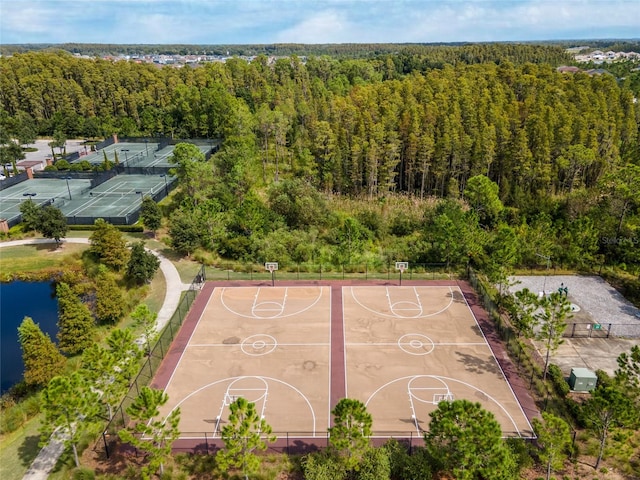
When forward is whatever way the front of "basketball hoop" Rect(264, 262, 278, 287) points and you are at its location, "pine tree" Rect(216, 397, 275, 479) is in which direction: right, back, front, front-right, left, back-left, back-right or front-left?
front

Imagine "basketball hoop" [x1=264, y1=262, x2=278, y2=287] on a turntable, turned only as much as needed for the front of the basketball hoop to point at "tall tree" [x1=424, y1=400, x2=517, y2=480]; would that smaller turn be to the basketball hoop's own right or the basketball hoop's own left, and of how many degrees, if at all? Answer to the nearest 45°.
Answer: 0° — it already faces it

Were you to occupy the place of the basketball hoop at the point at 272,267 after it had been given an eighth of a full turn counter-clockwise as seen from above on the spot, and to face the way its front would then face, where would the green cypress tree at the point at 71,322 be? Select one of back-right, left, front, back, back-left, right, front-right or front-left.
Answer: right

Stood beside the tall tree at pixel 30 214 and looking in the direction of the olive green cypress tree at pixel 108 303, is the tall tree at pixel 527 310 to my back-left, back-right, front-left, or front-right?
front-left

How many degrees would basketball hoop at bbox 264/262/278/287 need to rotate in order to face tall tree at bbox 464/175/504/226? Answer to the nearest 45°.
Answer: approximately 90° to its left

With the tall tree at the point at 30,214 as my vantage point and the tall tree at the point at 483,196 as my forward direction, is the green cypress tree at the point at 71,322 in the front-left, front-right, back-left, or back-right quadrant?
front-right

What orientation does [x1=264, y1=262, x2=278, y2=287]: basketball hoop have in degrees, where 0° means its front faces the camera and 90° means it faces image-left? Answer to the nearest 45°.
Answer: approximately 0°

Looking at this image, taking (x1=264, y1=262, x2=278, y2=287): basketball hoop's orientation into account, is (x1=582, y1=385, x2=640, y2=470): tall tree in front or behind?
in front

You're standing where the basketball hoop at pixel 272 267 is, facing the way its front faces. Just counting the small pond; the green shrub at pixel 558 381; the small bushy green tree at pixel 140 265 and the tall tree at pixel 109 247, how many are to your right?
3

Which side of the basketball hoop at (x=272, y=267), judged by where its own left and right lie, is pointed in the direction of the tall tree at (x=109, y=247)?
right

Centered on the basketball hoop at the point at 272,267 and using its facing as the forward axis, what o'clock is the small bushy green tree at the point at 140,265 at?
The small bushy green tree is roughly at 3 o'clock from the basketball hoop.

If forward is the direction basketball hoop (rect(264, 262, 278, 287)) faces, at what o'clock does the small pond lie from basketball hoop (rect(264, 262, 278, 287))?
The small pond is roughly at 3 o'clock from the basketball hoop.

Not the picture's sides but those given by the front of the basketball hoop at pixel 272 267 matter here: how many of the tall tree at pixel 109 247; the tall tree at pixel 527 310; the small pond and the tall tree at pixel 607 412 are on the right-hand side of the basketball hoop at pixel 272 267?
2

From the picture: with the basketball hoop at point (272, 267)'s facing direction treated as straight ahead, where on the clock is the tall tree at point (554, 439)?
The tall tree is roughly at 11 o'clock from the basketball hoop.

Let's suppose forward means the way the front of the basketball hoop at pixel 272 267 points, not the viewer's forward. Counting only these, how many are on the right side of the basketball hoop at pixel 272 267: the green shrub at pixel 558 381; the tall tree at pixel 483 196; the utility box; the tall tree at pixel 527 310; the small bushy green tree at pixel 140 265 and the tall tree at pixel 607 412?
1

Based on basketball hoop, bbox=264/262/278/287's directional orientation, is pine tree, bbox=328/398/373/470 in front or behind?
in front
